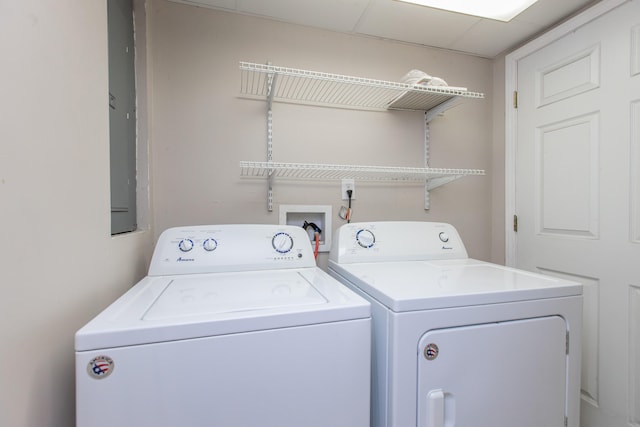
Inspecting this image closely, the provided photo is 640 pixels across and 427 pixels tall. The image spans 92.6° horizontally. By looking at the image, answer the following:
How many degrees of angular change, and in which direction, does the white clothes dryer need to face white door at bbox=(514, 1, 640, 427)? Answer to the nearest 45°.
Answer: approximately 90° to its left

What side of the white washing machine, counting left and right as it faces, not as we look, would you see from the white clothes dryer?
left

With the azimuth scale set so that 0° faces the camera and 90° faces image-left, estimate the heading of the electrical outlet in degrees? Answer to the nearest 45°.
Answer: approximately 0°

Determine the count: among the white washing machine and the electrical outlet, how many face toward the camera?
2

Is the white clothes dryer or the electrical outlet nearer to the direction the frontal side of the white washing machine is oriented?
the white clothes dryer

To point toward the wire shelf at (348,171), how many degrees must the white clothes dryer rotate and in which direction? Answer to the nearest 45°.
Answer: approximately 180°
